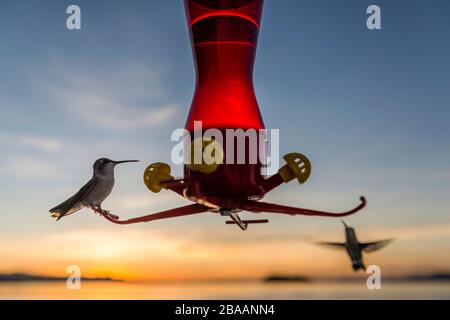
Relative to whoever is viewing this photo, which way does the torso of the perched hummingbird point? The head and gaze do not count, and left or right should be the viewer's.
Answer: facing to the right of the viewer
